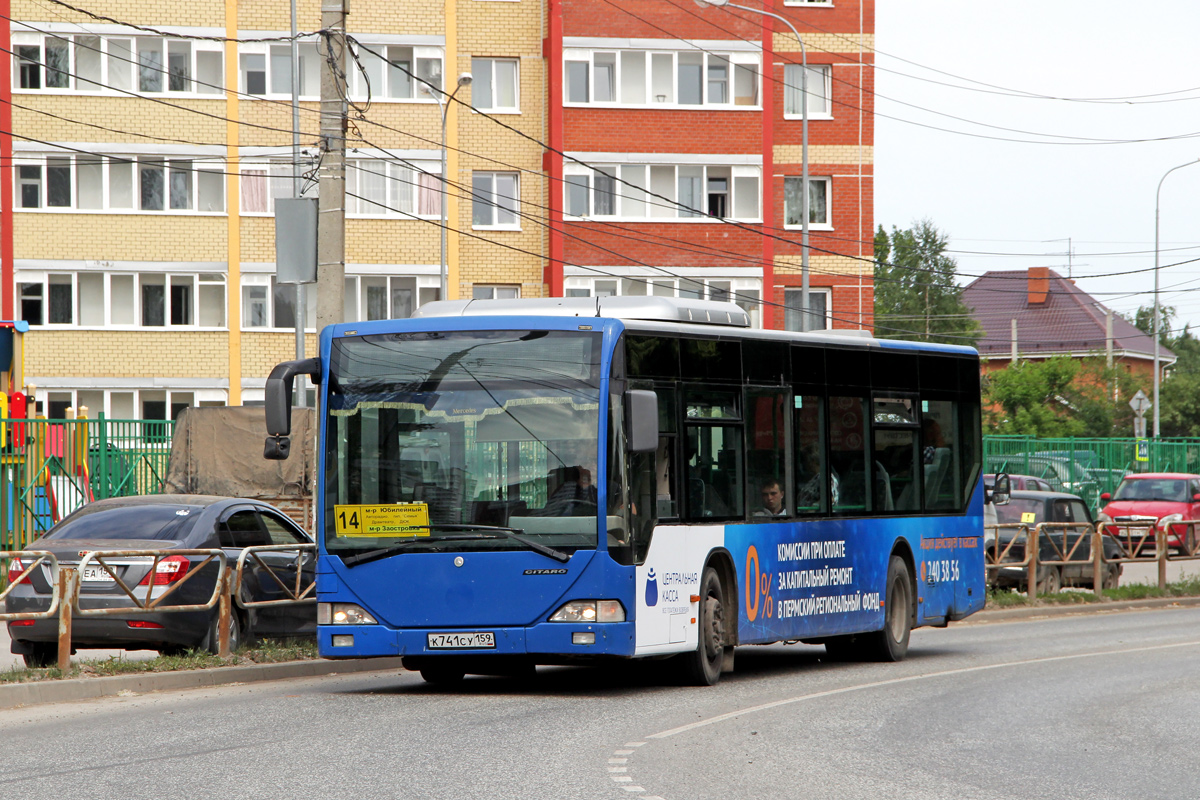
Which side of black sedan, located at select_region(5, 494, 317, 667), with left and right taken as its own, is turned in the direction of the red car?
front

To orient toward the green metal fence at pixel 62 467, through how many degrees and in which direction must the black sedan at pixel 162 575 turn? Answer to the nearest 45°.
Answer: approximately 45° to its left

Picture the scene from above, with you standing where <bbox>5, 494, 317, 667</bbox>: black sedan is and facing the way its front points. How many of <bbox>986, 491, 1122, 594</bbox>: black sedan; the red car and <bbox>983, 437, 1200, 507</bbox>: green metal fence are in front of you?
3

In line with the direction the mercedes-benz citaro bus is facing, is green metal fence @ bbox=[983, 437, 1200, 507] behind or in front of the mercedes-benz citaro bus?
behind

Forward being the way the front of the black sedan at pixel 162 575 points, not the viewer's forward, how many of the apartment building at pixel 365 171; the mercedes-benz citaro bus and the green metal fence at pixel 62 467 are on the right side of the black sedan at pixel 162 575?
1

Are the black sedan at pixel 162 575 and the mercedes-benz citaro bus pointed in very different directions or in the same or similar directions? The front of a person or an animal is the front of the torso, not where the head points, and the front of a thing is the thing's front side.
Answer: very different directions

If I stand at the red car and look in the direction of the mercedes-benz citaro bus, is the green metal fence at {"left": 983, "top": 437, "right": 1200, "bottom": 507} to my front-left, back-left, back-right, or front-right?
back-right

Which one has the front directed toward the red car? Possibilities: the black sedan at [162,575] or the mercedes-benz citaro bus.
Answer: the black sedan

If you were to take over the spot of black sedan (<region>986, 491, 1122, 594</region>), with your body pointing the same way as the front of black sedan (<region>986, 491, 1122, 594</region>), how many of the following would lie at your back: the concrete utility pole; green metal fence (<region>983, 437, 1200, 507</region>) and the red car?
1

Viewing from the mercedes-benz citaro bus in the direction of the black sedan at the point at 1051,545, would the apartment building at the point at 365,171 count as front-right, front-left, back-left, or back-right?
front-left

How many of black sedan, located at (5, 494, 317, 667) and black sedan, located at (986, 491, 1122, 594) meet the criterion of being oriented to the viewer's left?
0

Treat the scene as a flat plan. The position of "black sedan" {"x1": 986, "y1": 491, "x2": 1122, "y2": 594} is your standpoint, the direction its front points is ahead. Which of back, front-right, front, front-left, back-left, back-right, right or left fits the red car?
front-left

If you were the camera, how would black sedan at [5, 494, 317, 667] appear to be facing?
facing away from the viewer and to the right of the viewer

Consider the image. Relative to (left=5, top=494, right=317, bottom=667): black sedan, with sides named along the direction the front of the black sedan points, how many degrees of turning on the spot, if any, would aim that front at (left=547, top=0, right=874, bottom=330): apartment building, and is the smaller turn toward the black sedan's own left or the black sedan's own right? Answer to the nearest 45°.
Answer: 0° — it already faces it

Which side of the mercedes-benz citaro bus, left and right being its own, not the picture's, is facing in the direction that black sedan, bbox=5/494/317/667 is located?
right

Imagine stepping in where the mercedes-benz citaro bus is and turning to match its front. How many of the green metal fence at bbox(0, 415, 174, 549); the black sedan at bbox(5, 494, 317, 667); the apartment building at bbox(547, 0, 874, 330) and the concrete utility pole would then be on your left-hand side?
0
